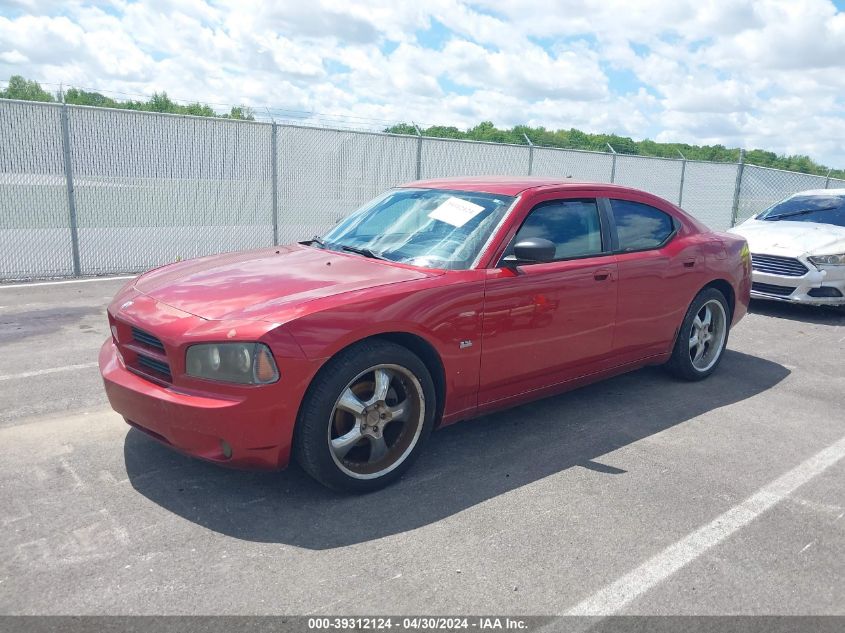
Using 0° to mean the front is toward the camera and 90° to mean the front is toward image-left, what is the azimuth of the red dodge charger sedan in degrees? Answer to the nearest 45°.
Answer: approximately 45°

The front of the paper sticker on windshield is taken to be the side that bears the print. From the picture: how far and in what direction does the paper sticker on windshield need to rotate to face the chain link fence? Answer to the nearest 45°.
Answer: approximately 90° to its right

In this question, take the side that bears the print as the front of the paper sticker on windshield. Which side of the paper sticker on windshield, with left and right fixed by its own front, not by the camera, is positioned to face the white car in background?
back

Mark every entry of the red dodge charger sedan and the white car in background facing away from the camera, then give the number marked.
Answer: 0

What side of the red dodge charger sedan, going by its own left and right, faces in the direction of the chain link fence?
right

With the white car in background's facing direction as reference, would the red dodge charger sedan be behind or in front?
in front

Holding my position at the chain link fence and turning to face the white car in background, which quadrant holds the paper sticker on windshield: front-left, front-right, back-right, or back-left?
front-right

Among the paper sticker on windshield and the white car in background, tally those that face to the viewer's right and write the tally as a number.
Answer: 0

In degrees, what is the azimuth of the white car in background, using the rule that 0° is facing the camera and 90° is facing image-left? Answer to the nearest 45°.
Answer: approximately 45°

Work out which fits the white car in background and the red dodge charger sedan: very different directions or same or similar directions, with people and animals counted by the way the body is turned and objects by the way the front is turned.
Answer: same or similar directions

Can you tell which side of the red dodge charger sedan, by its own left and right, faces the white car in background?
back
